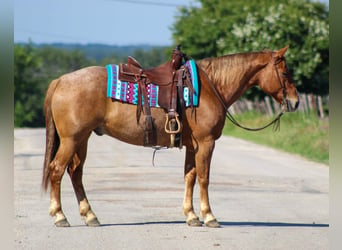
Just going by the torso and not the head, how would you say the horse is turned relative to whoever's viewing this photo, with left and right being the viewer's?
facing to the right of the viewer

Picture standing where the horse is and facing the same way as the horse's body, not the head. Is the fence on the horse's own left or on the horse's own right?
on the horse's own left

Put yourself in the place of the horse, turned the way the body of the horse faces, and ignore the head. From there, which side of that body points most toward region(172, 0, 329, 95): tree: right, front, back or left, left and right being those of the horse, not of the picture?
left
